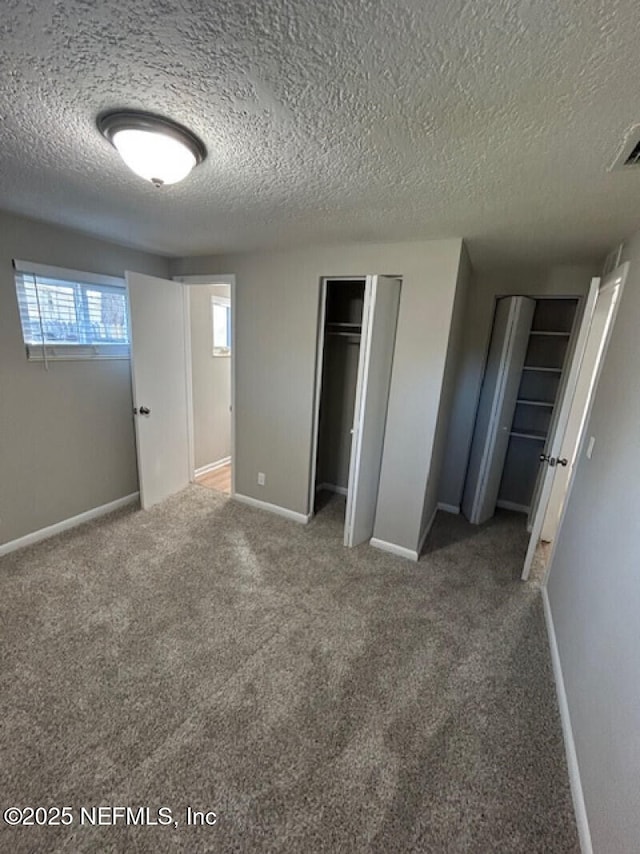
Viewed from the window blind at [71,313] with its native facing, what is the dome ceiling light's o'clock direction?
The dome ceiling light is roughly at 1 o'clock from the window blind.

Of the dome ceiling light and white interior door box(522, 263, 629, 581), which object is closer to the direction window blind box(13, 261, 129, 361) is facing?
the white interior door

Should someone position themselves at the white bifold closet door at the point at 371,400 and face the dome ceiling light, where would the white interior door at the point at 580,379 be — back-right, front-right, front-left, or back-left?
back-left

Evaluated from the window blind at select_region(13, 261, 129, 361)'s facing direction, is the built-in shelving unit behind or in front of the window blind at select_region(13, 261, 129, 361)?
in front

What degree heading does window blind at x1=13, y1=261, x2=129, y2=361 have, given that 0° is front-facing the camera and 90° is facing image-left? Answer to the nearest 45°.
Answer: approximately 315°

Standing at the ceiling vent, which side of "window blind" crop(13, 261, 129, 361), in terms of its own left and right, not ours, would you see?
front

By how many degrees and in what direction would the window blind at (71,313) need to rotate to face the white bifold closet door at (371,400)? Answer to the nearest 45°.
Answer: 0° — it already faces it

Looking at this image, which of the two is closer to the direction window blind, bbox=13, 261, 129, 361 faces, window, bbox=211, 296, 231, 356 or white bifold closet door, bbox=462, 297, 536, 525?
the white bifold closet door

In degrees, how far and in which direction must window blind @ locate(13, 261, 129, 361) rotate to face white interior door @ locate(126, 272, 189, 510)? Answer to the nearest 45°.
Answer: approximately 45° to its left

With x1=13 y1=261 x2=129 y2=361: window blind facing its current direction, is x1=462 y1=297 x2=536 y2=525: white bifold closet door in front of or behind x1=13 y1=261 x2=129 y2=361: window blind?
in front

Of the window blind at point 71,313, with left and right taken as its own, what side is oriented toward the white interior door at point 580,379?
front

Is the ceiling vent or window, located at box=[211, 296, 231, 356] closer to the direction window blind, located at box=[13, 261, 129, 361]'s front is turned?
the ceiling vent
